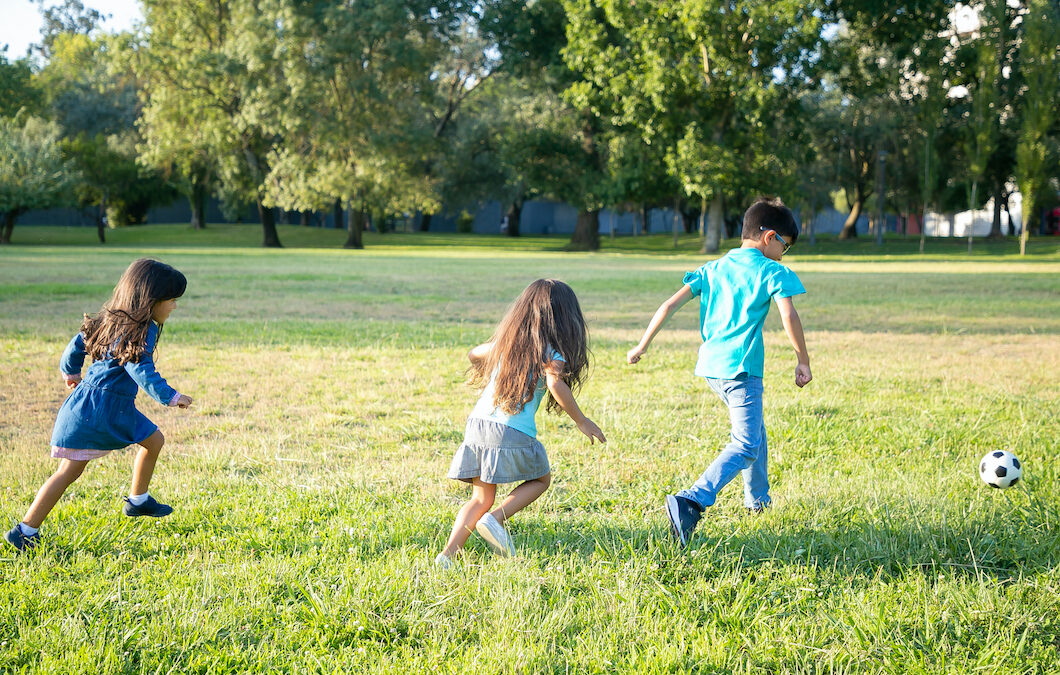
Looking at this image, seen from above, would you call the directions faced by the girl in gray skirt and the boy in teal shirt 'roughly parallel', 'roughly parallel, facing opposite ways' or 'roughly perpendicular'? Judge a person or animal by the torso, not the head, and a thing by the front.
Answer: roughly parallel

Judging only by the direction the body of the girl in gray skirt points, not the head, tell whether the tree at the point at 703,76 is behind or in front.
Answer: in front

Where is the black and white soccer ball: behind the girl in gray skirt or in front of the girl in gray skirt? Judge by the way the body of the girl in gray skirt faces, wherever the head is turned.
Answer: in front

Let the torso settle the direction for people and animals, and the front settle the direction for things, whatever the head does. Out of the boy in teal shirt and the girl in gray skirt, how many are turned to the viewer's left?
0

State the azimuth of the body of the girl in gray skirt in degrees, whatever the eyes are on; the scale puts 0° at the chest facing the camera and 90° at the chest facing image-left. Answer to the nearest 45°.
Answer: approximately 225°

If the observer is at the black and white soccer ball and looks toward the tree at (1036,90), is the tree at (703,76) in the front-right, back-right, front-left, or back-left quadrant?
front-left

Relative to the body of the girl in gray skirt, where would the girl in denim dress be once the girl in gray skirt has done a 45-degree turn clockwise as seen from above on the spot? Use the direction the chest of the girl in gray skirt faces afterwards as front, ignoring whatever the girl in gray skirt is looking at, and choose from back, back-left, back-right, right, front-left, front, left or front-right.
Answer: back

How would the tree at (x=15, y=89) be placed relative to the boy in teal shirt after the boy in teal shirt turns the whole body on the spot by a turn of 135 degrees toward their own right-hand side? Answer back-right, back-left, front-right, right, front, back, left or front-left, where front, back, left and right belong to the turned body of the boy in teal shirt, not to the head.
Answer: back-right

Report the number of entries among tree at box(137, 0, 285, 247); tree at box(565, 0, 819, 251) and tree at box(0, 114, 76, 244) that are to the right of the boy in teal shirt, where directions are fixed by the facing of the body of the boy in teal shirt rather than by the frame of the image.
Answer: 0
